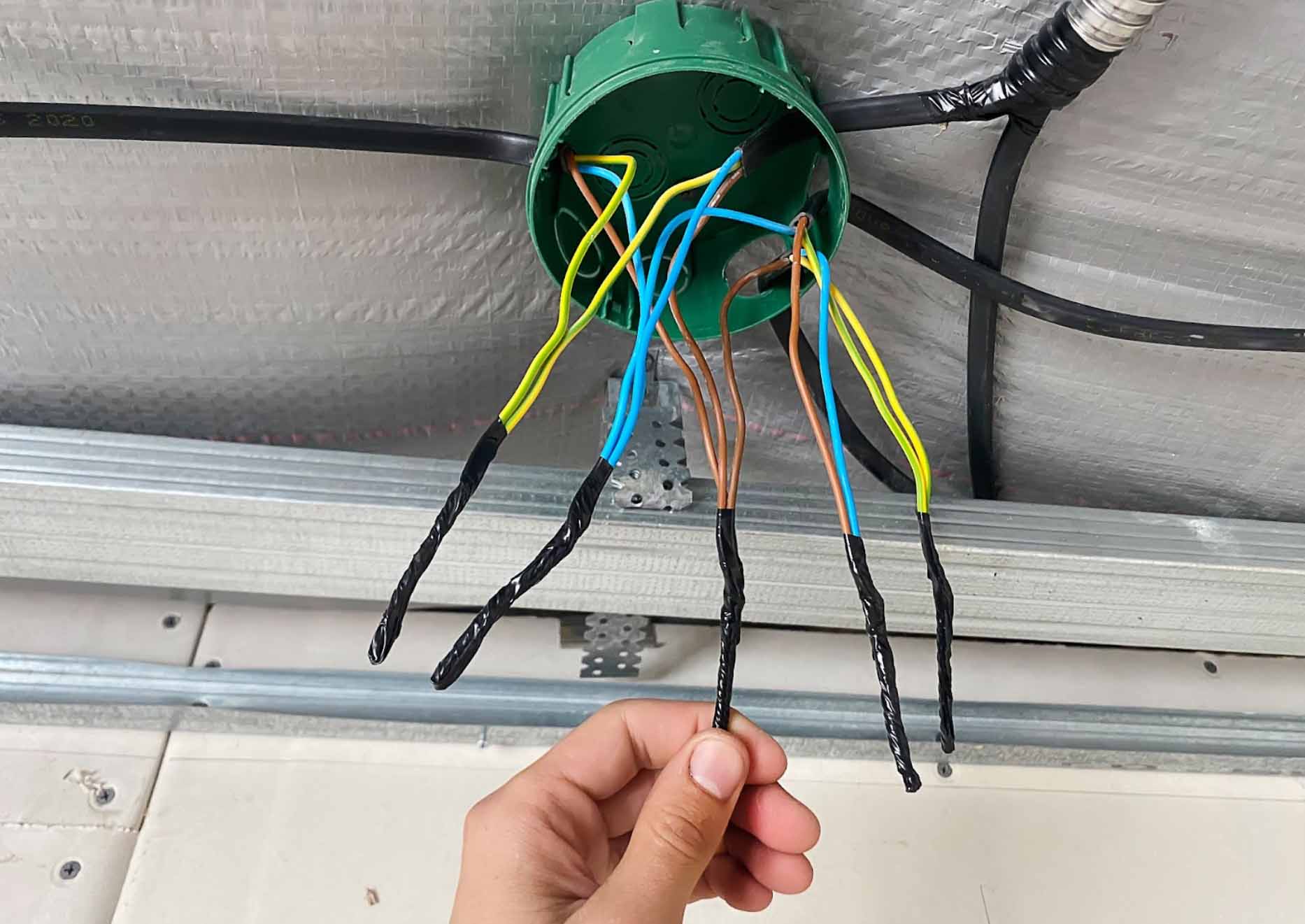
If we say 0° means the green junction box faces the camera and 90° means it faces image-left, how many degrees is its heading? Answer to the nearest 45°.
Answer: approximately 0°
